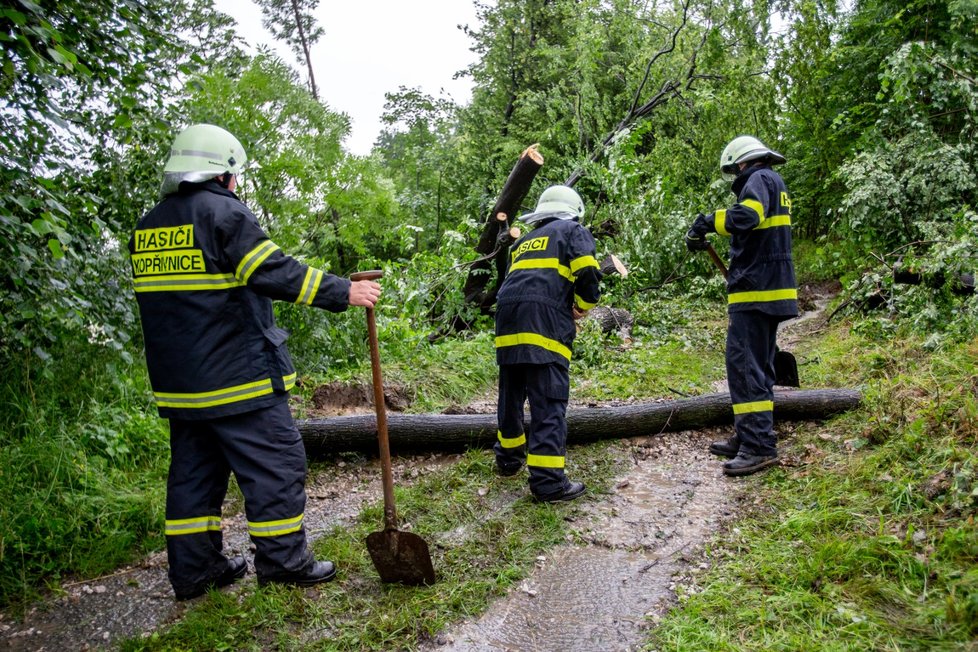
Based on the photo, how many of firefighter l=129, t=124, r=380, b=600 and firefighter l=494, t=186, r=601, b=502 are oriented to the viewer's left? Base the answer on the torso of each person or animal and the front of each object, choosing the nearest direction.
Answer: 0

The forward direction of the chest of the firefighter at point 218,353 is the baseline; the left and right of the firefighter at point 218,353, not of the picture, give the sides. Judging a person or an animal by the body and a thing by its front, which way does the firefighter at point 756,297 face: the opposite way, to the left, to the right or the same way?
to the left

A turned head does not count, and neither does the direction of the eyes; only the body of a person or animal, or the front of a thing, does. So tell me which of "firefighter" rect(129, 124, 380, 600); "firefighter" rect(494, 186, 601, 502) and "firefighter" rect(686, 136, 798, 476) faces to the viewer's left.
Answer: "firefighter" rect(686, 136, 798, 476)

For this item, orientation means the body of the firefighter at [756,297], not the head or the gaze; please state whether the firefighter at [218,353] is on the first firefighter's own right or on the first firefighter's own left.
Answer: on the first firefighter's own left

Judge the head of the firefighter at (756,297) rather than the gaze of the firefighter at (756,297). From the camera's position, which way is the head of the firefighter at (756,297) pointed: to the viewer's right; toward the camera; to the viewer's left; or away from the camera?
to the viewer's left

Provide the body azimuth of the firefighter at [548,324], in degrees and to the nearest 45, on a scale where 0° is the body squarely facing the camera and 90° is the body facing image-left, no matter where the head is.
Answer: approximately 225°

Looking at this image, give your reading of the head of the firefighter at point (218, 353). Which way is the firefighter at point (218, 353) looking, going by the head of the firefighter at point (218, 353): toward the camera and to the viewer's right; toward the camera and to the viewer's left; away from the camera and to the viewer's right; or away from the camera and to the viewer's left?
away from the camera and to the viewer's right

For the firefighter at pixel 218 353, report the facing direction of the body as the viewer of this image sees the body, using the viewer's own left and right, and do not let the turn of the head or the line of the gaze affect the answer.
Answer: facing away from the viewer and to the right of the viewer

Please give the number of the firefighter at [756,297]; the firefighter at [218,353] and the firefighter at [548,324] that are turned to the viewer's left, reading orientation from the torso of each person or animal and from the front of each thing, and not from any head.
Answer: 1

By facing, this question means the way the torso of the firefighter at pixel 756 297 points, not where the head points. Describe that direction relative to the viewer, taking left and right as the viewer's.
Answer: facing to the left of the viewer
